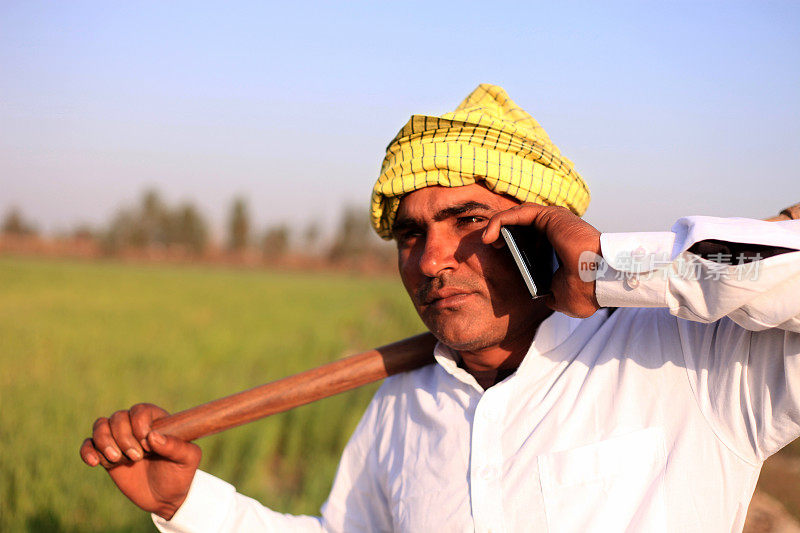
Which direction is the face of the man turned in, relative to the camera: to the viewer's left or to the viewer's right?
to the viewer's left

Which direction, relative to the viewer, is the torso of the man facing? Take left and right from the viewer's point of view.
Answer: facing the viewer and to the left of the viewer
